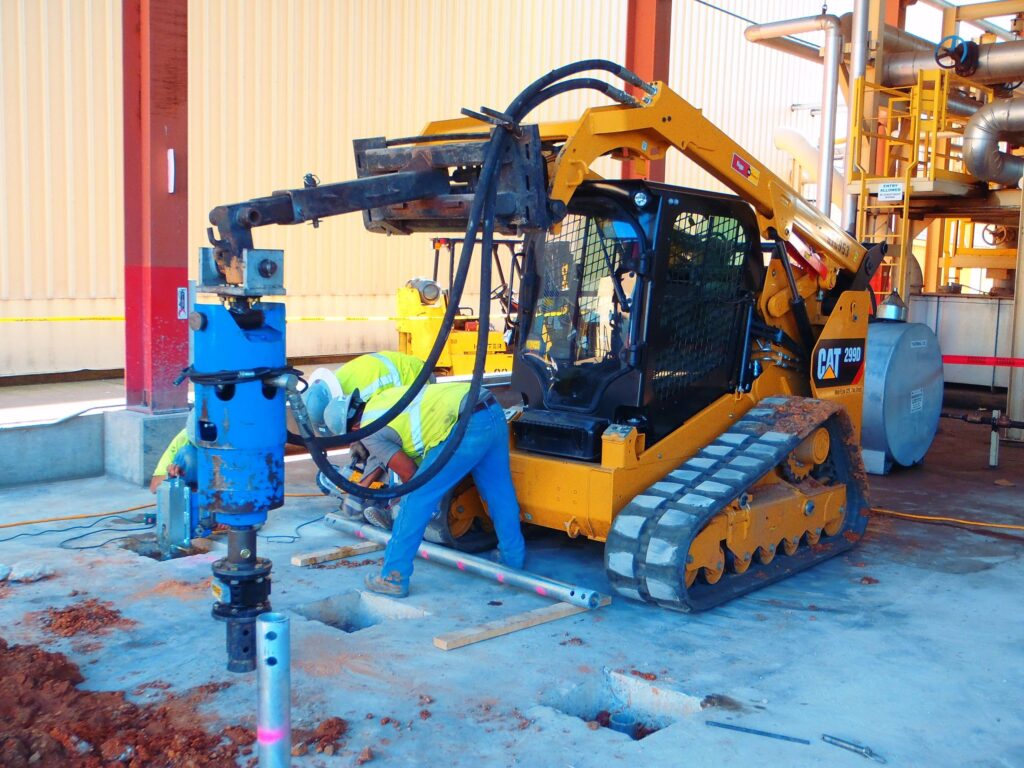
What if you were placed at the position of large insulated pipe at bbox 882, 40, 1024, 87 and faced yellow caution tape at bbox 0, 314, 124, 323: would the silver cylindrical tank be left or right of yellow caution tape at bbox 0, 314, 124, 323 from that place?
left

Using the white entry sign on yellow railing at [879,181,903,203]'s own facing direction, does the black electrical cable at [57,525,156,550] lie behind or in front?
in front

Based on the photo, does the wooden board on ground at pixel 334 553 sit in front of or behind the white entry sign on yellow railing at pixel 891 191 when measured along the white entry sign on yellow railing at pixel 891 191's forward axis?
in front

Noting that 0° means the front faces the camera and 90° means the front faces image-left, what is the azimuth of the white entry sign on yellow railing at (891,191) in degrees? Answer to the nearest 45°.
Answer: approximately 0°

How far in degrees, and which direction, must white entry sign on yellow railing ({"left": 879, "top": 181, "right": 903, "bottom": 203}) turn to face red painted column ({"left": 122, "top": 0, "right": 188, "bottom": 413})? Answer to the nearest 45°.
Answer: approximately 45° to its right

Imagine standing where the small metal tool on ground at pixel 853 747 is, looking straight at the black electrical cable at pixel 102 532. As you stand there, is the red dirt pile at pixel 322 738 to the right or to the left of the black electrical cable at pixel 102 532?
left

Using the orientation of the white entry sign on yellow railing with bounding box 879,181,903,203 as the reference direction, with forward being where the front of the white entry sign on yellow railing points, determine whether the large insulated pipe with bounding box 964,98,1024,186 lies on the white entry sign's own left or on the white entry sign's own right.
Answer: on the white entry sign's own left

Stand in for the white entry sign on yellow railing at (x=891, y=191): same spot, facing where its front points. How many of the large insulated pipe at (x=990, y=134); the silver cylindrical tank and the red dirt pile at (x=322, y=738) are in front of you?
2

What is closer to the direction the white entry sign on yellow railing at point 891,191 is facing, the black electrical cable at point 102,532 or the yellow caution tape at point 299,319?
the black electrical cable

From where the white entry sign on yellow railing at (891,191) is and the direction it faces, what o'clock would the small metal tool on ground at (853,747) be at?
The small metal tool on ground is roughly at 12 o'clock from the white entry sign on yellow railing.

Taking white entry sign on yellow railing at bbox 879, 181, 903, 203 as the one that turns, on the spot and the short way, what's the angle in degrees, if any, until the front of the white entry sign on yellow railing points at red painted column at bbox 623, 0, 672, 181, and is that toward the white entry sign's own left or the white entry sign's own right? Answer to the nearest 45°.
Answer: approximately 45° to the white entry sign's own right
